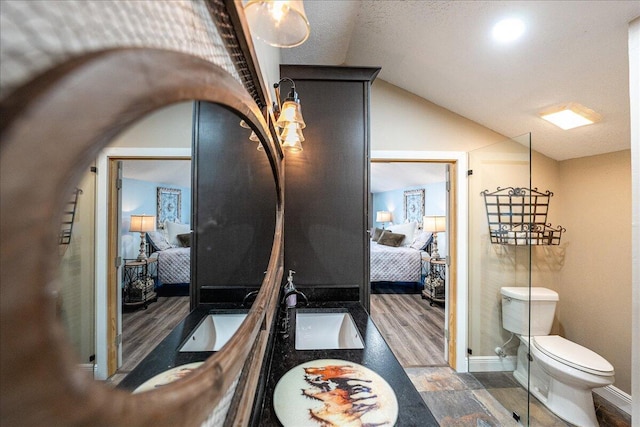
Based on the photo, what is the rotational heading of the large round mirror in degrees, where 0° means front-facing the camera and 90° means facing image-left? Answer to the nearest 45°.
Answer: approximately 315°

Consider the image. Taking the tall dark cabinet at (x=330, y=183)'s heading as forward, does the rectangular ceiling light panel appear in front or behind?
in front

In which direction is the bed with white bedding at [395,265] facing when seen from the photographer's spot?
facing the viewer

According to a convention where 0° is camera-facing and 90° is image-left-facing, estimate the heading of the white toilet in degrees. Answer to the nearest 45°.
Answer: approximately 315°

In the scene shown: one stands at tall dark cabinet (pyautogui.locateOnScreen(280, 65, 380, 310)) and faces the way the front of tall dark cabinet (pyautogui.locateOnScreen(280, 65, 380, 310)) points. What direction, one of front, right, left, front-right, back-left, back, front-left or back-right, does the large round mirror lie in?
right

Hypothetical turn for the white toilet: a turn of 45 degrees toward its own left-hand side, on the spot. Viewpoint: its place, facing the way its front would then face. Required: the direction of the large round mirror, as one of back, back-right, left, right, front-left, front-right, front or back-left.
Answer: right

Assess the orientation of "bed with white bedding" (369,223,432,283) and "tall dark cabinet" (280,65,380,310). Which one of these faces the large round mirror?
the bed with white bedding

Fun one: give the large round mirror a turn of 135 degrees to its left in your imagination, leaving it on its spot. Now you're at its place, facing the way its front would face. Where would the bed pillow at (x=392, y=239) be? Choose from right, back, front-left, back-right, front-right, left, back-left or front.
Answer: front-right

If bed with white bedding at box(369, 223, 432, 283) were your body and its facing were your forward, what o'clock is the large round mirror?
The large round mirror is roughly at 12 o'clock from the bed with white bedding.
